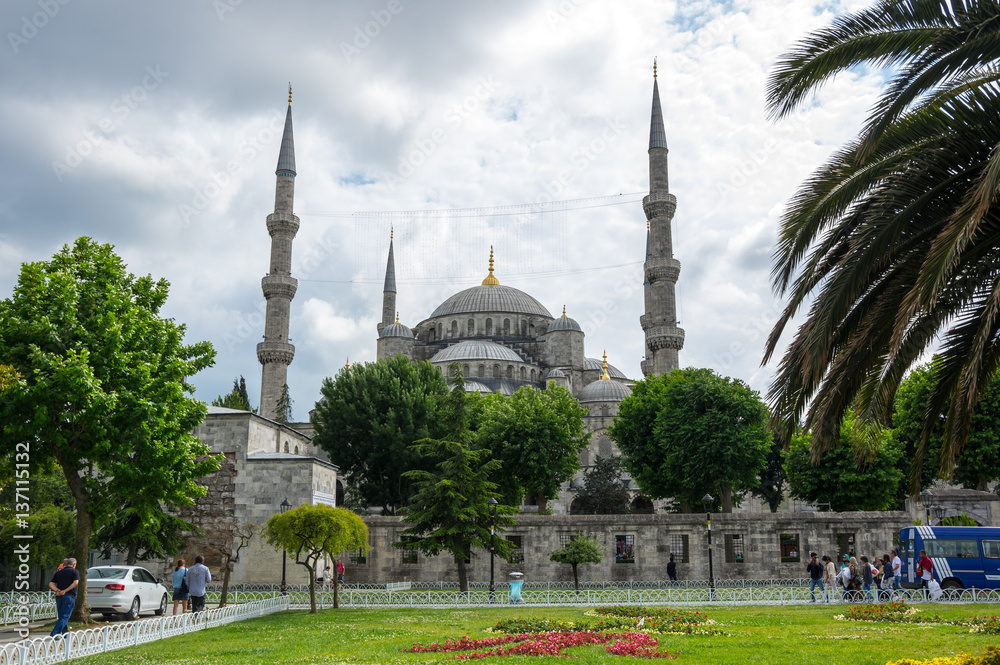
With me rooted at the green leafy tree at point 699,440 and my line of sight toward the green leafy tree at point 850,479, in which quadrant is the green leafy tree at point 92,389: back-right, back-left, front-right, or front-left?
back-right

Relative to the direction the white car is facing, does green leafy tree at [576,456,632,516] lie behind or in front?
in front

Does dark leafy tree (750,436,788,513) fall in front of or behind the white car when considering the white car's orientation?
in front

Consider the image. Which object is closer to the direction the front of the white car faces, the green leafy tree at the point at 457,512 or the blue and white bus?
the green leafy tree

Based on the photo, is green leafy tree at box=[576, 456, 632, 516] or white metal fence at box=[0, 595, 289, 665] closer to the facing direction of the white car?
the green leafy tree

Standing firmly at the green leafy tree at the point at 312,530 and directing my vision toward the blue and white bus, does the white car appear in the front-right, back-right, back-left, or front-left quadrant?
back-right

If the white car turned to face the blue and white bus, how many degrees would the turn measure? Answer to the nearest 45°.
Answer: approximately 45° to its right

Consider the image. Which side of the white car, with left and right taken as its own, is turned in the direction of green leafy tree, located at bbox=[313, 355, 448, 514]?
front
